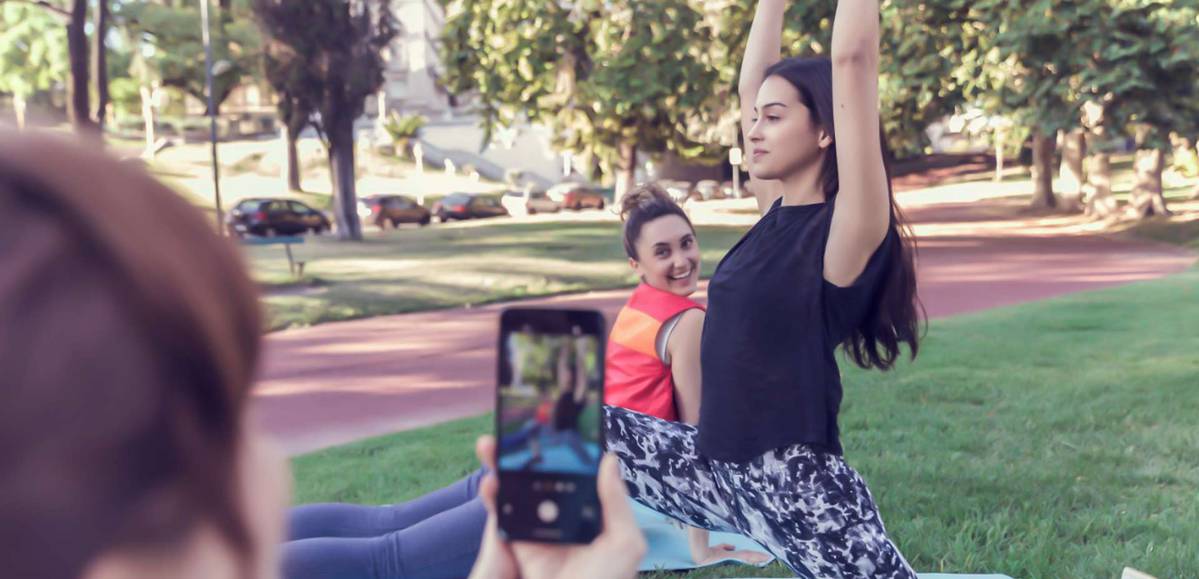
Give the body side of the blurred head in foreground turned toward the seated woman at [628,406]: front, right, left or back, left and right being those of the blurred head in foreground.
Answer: front

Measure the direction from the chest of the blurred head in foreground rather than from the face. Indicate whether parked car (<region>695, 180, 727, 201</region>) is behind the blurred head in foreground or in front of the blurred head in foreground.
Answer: in front

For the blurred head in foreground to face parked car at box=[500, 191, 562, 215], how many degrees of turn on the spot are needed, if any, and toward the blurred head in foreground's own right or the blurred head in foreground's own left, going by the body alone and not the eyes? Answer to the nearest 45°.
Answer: approximately 45° to the blurred head in foreground's own left

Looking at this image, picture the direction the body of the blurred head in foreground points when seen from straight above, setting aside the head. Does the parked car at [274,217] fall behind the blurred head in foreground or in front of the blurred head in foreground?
in front

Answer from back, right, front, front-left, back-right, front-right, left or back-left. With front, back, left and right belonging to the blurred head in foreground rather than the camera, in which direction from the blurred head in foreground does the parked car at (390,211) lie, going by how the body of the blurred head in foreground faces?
front-left

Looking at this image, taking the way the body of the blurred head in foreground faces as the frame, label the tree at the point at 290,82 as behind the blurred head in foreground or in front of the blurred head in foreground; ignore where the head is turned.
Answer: in front

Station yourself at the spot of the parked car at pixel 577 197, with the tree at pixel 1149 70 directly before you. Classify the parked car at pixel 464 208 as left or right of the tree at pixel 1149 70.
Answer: right

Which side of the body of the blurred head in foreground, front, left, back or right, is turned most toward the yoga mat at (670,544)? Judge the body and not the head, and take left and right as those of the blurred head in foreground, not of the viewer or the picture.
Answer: front

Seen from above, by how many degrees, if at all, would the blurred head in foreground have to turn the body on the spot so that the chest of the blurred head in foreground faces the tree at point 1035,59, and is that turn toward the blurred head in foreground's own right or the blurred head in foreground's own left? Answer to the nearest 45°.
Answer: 0° — they already face it

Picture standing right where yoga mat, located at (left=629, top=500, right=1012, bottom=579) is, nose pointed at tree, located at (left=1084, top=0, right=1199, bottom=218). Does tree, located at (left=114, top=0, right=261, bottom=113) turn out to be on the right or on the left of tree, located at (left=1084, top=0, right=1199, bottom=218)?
left

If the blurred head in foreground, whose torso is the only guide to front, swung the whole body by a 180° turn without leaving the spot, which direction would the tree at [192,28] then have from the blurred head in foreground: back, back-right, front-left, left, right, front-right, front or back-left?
back-right

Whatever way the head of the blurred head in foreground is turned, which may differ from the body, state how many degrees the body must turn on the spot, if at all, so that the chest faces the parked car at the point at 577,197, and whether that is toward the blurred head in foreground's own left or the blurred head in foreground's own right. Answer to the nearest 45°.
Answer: approximately 45° to the blurred head in foreground's own left

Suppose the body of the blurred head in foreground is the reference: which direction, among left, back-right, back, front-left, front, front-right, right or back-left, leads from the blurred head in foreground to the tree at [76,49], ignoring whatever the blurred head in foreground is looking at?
front-left

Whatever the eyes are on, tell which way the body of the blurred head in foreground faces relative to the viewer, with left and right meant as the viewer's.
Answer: facing away from the viewer and to the right of the viewer
